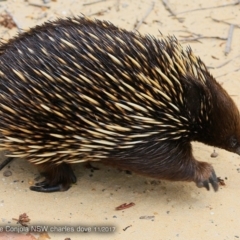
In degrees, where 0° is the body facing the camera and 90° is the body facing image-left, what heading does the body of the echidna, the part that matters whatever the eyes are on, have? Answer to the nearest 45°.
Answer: approximately 270°

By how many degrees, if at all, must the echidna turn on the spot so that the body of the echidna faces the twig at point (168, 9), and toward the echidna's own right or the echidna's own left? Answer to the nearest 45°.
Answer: approximately 90° to the echidna's own left

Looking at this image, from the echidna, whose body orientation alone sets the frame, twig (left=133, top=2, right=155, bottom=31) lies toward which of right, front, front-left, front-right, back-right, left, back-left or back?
left

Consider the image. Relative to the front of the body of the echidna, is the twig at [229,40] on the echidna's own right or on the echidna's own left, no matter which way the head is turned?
on the echidna's own left
